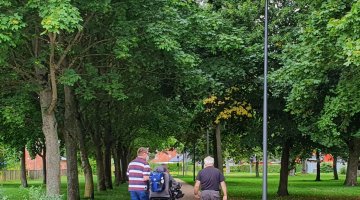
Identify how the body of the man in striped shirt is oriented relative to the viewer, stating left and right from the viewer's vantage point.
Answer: facing away from the viewer and to the right of the viewer
